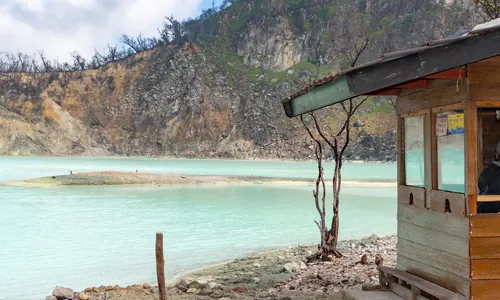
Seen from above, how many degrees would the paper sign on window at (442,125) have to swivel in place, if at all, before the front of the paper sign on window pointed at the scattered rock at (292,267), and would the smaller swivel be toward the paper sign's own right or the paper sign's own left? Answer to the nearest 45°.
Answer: approximately 90° to the paper sign's own right

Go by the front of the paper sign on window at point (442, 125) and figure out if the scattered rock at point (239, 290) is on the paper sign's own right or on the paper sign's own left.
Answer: on the paper sign's own right

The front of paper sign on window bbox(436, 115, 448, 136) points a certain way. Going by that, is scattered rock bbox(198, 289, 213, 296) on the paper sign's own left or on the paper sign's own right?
on the paper sign's own right

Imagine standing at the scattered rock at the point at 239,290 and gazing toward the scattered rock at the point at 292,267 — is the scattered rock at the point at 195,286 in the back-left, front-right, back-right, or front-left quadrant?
back-left

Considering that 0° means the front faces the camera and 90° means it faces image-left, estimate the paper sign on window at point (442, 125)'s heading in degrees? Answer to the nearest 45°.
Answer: approximately 45°

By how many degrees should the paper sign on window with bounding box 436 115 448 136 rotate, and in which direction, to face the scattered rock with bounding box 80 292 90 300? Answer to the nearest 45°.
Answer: approximately 45° to its right
